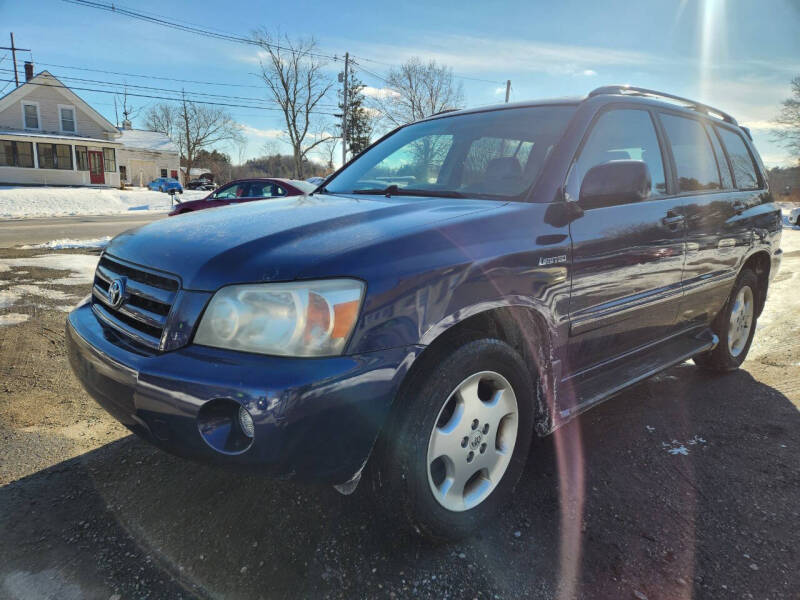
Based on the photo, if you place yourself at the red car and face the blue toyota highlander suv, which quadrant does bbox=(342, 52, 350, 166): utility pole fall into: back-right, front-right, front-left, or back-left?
back-left

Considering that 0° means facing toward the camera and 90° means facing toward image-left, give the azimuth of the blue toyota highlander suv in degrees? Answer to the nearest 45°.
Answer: approximately 45°

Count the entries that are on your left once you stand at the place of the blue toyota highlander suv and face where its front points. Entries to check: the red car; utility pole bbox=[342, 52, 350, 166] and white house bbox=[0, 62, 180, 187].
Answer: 0

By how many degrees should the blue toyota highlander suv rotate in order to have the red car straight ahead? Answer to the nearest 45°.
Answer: approximately 135° to its right

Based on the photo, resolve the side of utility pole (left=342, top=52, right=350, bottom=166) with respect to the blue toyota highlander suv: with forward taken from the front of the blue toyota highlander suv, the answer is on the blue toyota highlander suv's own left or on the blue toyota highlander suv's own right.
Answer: on the blue toyota highlander suv's own right

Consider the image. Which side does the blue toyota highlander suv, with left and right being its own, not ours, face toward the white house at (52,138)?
right

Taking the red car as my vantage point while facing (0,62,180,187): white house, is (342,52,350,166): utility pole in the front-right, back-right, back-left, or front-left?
front-right
